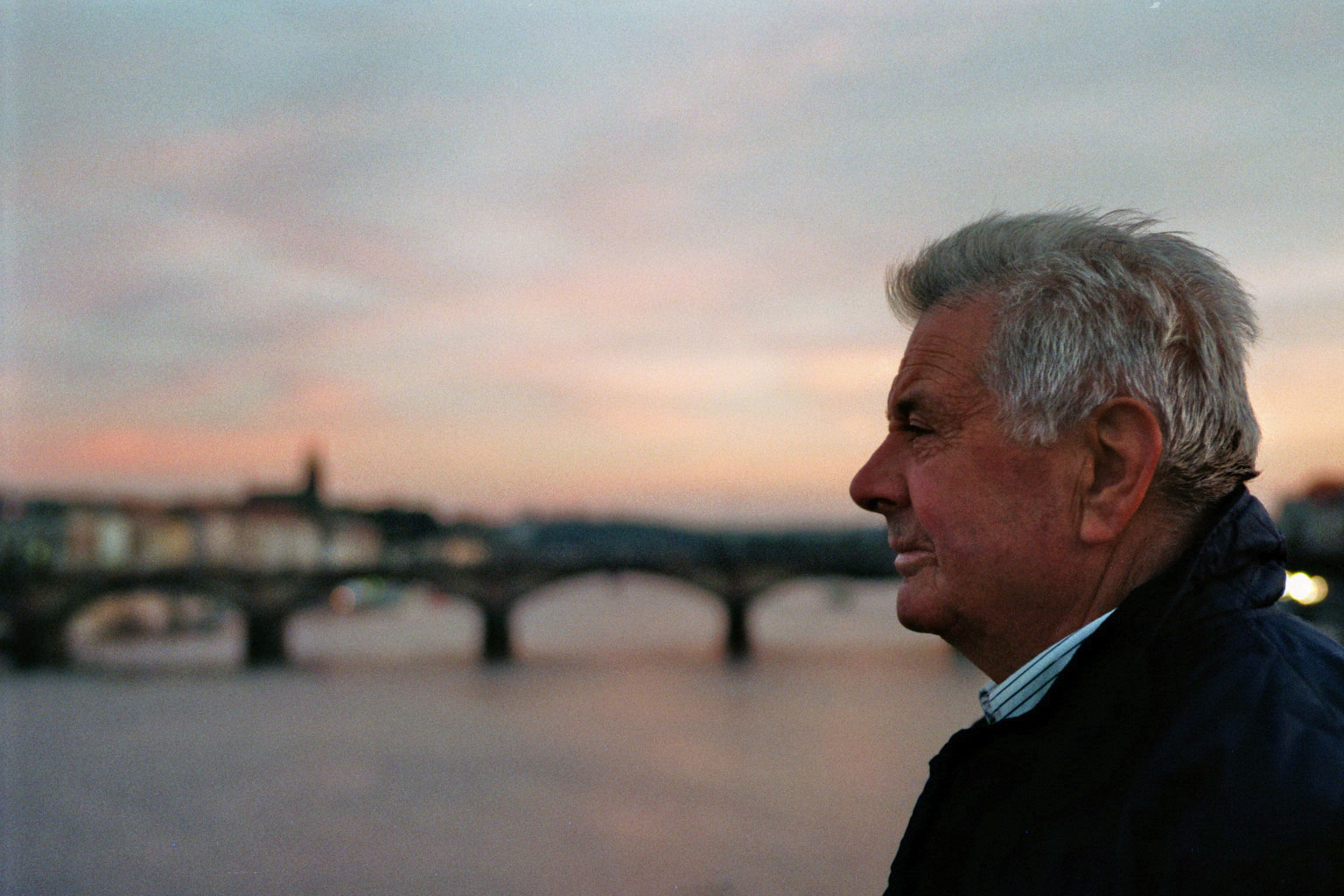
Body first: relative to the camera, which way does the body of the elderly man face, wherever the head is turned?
to the viewer's left

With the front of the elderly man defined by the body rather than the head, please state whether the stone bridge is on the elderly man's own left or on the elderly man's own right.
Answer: on the elderly man's own right

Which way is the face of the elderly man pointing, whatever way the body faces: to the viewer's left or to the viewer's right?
to the viewer's left
